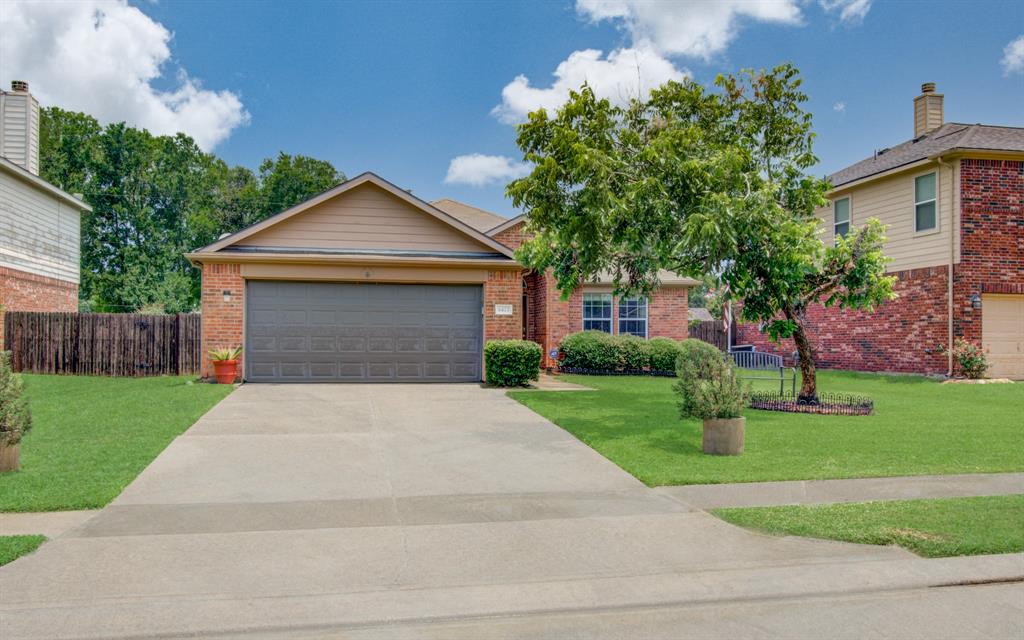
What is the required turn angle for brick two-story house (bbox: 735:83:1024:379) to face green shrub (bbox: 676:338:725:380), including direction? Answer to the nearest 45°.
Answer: approximately 45° to its right

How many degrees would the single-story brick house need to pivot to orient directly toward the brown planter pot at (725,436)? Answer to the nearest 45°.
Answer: approximately 45° to its left

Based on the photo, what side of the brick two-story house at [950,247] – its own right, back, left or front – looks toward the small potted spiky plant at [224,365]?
right

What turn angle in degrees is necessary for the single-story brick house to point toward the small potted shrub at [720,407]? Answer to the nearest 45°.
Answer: approximately 45° to its left

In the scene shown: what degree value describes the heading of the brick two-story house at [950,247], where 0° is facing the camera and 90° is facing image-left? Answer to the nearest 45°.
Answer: approximately 315°

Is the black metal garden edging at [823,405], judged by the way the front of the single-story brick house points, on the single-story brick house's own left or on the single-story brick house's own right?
on the single-story brick house's own left

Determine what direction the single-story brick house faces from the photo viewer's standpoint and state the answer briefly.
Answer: facing the viewer

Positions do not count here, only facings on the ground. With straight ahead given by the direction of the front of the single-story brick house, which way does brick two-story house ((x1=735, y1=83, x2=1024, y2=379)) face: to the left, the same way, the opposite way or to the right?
the same way

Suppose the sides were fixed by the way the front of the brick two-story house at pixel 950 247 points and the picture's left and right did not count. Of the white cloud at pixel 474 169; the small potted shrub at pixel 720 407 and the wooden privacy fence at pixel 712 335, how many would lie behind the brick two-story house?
2

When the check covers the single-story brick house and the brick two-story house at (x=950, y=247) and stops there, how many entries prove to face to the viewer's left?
0

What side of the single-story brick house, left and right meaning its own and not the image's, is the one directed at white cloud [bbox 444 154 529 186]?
back
